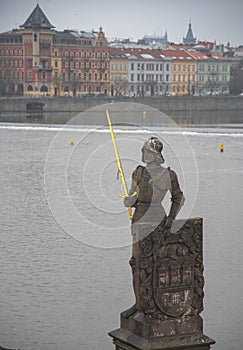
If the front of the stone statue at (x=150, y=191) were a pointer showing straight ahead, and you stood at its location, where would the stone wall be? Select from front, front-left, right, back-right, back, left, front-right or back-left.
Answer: back-right

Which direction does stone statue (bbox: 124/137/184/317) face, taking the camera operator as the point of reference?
facing the viewer and to the left of the viewer

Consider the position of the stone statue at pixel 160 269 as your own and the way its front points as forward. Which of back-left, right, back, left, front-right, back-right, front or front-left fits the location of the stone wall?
back-right
